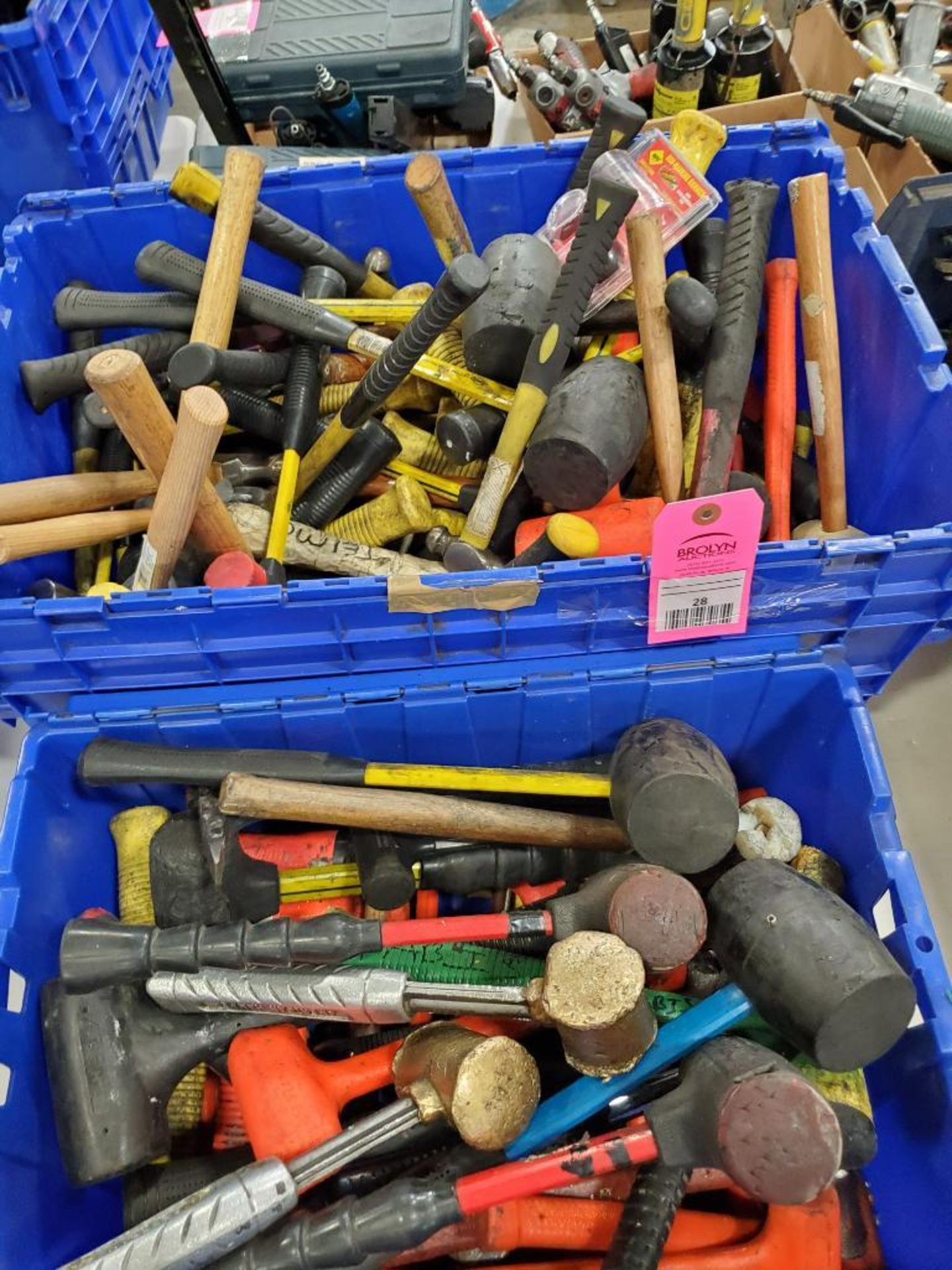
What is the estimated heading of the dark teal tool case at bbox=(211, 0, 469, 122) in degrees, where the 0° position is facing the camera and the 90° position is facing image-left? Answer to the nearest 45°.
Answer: approximately 0°

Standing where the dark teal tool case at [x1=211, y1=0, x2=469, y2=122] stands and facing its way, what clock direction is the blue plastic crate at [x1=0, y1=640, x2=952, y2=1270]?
The blue plastic crate is roughly at 12 o'clock from the dark teal tool case.

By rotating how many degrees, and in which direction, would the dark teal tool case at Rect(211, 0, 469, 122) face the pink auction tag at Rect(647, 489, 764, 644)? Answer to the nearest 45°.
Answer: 0° — it already faces it

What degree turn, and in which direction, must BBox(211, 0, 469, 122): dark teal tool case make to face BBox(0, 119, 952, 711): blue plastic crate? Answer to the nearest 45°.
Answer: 0° — it already faces it
